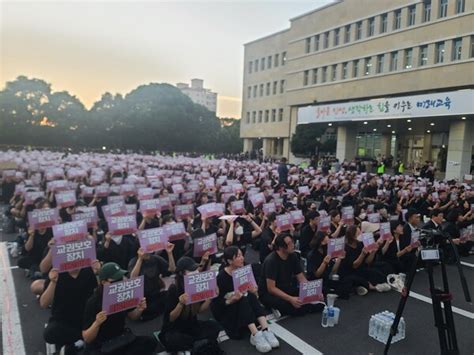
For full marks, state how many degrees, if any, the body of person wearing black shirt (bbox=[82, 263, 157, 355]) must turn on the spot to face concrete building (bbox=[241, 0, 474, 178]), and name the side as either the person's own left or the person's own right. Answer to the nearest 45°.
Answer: approximately 90° to the person's own left

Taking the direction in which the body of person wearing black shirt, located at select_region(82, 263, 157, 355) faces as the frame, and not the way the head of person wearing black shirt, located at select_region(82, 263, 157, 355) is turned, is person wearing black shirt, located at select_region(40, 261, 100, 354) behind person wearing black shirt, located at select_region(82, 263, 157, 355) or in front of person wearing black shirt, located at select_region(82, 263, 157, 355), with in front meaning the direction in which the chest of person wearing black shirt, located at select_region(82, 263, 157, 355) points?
behind

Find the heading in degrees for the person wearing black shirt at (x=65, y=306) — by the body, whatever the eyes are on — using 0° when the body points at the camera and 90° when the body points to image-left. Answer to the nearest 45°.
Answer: approximately 0°

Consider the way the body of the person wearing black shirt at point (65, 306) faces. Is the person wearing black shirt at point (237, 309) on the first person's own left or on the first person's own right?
on the first person's own left

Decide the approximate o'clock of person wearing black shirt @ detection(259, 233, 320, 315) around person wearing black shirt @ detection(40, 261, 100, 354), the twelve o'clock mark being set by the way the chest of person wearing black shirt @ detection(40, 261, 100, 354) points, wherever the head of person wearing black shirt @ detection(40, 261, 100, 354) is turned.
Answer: person wearing black shirt @ detection(259, 233, 320, 315) is roughly at 9 o'clock from person wearing black shirt @ detection(40, 261, 100, 354).

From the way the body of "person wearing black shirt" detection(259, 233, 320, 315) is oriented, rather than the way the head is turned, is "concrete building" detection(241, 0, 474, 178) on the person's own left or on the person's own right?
on the person's own left
